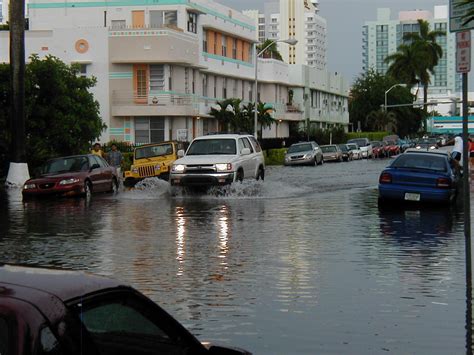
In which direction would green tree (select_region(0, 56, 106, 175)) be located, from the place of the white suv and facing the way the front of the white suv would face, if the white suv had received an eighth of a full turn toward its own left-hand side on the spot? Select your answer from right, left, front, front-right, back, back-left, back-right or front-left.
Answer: back-right

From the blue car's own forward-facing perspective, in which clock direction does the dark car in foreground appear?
The dark car in foreground is roughly at 6 o'clock from the blue car.

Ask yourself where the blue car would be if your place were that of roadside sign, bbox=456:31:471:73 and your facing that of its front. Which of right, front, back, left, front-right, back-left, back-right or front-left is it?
back

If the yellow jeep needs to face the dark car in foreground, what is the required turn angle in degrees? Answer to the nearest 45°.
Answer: approximately 45° to its left

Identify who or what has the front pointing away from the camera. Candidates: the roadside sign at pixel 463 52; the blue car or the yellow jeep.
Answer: the blue car

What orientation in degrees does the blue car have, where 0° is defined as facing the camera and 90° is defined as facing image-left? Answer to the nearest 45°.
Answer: approximately 180°

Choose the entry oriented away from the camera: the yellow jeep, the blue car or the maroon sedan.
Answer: the blue car

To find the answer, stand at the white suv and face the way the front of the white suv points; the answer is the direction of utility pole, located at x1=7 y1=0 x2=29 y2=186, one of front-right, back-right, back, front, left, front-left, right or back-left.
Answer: right

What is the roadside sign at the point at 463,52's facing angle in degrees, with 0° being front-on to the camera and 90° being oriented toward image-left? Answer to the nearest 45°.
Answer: approximately 0°

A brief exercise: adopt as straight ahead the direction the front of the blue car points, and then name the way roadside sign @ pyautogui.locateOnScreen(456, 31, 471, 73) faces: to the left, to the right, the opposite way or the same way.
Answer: the opposite way

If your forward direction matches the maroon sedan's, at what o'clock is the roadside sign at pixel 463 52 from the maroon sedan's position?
The roadside sign is roughly at 10 o'clock from the maroon sedan.
